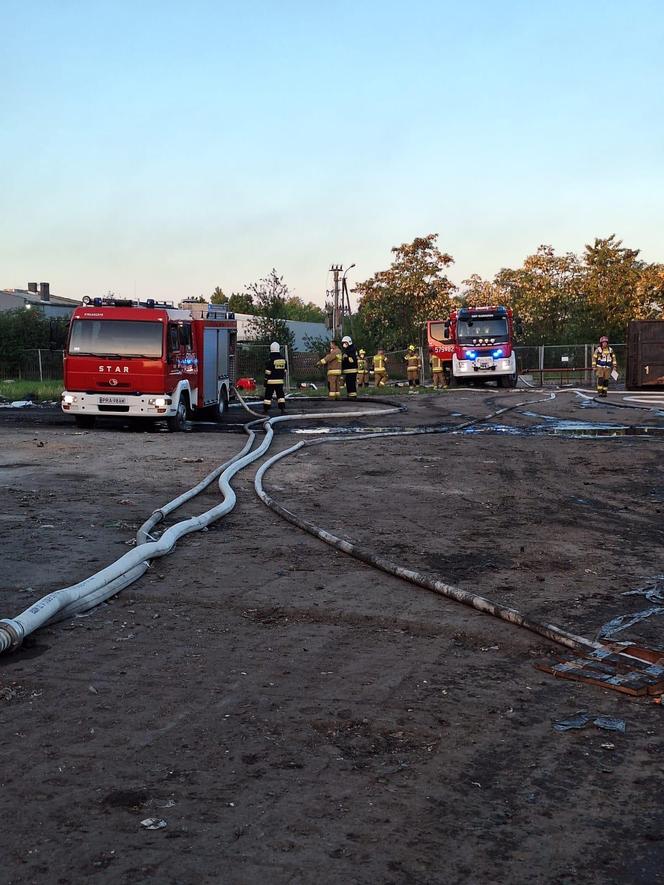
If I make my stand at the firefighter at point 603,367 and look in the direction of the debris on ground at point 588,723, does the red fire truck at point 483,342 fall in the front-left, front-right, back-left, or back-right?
back-right

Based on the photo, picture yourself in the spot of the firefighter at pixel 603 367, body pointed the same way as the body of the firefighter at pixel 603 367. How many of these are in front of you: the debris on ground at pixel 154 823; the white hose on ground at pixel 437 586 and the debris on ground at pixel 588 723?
3

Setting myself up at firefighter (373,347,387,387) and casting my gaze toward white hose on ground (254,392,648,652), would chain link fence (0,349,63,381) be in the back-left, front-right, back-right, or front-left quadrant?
back-right

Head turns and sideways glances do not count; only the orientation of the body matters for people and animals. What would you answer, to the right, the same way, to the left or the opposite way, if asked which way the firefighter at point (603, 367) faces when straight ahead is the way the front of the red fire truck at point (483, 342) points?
the same way

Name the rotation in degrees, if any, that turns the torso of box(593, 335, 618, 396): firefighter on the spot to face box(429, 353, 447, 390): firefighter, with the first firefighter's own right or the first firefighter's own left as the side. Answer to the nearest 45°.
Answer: approximately 135° to the first firefighter's own right

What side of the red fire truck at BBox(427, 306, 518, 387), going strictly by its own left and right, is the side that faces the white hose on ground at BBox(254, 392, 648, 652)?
front

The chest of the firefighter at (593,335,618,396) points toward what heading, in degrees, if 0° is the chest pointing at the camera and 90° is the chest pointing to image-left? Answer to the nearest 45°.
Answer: approximately 0°

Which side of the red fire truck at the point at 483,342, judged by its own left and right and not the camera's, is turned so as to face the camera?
front

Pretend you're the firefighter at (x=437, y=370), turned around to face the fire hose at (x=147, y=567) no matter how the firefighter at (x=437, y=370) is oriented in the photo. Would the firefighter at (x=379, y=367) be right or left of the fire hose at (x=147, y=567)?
right

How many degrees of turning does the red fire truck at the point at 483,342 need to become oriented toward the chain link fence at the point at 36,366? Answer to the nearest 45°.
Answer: approximately 90° to its right

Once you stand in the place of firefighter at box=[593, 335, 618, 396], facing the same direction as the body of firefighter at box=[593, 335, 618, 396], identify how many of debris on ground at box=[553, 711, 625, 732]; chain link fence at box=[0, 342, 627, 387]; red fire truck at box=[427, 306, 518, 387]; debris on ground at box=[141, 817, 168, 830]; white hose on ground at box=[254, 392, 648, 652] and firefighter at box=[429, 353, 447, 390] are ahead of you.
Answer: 3

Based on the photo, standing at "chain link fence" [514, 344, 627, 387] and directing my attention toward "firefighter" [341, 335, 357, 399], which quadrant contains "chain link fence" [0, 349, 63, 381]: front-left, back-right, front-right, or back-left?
front-right

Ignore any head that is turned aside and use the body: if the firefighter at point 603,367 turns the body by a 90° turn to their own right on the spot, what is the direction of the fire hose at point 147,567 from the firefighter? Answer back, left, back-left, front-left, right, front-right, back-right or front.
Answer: left

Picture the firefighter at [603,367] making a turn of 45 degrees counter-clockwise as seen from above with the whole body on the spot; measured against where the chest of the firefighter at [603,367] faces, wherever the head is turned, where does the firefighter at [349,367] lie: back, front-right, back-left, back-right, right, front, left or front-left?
right

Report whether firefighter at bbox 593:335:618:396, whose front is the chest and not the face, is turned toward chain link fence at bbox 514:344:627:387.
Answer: no

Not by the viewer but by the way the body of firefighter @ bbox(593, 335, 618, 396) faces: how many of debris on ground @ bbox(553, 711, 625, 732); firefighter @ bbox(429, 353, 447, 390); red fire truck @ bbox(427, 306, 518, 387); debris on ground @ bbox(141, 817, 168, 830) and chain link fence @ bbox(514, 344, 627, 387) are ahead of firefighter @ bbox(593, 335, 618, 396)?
2

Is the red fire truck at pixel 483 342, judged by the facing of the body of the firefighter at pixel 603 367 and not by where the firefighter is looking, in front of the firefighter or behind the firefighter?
behind

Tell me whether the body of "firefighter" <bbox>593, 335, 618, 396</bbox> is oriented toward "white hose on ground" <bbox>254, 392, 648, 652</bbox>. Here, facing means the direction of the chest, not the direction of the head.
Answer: yes

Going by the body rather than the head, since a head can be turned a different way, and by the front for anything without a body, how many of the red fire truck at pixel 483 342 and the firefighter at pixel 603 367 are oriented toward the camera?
2

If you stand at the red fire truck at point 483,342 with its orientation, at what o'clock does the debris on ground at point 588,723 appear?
The debris on ground is roughly at 12 o'clock from the red fire truck.
